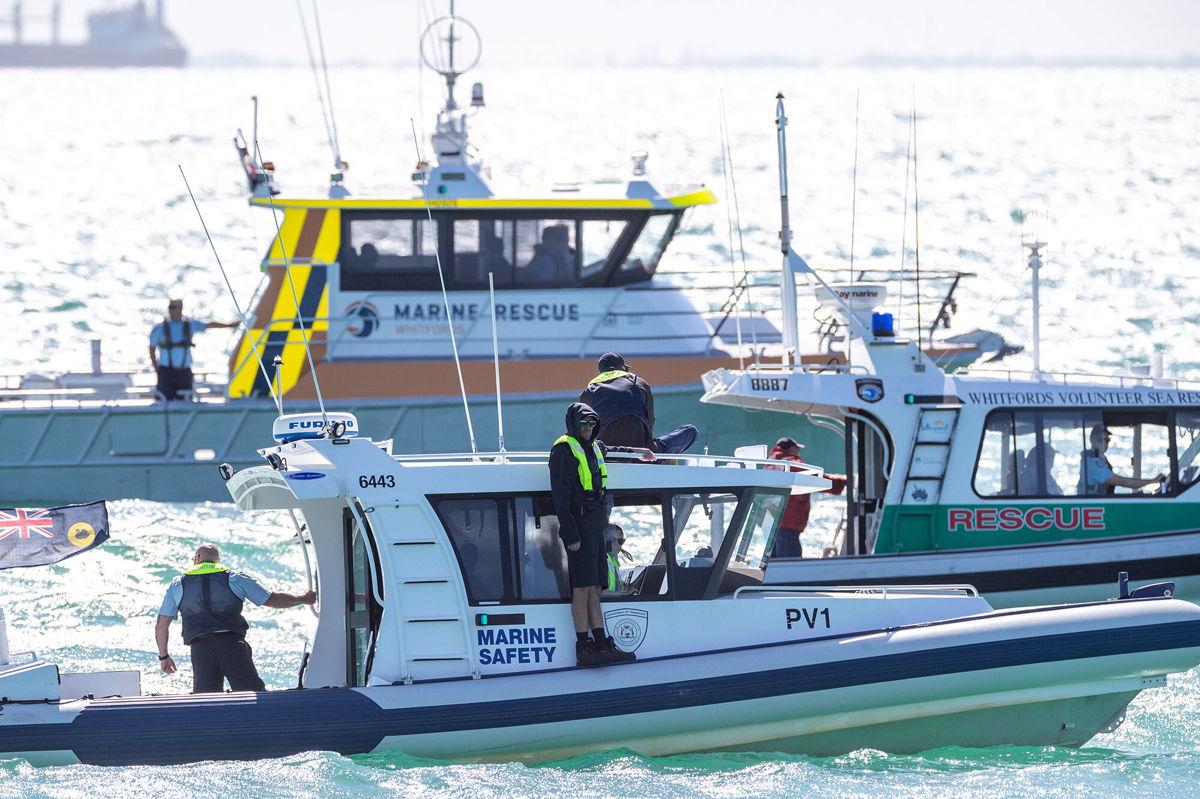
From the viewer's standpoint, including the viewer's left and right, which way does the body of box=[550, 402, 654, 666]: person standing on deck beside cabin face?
facing the viewer and to the right of the viewer

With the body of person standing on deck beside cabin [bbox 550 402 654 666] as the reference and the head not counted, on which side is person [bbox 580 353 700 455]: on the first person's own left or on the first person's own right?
on the first person's own left

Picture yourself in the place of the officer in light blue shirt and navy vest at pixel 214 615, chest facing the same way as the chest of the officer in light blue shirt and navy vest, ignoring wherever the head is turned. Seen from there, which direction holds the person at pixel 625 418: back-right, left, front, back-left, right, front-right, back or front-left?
right

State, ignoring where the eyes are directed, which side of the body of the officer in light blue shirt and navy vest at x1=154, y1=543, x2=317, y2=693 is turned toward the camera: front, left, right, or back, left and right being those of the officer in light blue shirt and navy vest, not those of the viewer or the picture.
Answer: back

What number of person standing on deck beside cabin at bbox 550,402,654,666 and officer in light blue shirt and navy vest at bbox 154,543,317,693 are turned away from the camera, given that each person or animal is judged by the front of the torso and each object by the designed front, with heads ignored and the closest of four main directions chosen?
1

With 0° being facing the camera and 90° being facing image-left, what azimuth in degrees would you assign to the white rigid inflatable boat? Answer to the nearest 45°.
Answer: approximately 270°

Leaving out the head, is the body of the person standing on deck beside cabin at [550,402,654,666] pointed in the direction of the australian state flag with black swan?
no

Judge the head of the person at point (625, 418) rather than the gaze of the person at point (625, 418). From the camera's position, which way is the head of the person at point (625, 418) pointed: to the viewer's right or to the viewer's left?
to the viewer's right

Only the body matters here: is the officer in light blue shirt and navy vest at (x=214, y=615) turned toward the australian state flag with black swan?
no

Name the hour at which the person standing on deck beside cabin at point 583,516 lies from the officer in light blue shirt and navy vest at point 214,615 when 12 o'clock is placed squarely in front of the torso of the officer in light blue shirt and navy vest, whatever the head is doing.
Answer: The person standing on deck beside cabin is roughly at 4 o'clock from the officer in light blue shirt and navy vest.
